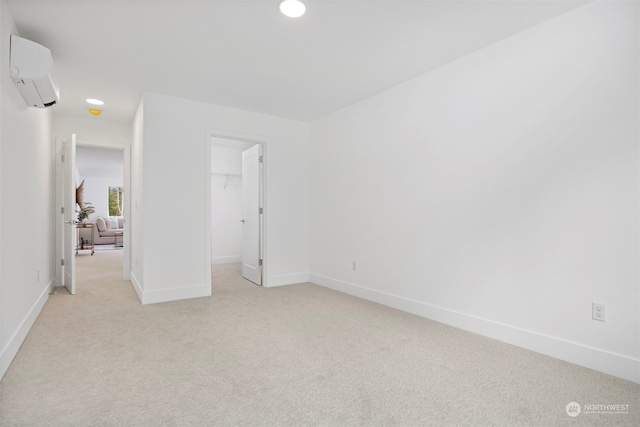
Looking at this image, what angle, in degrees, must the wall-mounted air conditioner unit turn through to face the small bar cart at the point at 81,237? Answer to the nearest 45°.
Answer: approximately 90° to its left

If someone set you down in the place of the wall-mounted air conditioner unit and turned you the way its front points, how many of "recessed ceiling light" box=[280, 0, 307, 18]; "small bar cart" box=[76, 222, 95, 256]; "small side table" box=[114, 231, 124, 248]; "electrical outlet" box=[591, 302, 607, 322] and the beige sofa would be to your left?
3

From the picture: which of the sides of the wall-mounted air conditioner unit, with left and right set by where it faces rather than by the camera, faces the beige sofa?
left

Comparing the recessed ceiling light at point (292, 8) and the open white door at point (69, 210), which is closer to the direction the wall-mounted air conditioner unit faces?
the recessed ceiling light

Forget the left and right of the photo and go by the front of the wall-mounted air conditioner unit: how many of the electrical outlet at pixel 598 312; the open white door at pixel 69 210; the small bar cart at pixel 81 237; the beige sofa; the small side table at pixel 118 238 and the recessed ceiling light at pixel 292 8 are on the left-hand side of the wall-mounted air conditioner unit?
4

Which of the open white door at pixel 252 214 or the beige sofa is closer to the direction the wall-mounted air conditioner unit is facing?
the open white door

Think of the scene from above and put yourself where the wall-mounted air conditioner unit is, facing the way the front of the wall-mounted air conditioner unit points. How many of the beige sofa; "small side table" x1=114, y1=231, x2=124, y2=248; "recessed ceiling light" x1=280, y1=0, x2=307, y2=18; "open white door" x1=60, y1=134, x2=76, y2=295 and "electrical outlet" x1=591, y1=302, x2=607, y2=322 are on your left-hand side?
3

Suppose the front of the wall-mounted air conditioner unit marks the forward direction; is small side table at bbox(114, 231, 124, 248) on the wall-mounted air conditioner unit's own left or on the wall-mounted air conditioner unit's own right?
on the wall-mounted air conditioner unit's own left

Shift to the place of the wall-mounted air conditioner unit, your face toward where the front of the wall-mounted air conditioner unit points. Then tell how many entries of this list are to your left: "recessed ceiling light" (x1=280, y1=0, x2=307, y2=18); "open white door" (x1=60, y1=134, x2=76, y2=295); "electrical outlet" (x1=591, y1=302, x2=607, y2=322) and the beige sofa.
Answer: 2

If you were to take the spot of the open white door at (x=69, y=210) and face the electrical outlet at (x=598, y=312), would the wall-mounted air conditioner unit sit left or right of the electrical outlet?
right

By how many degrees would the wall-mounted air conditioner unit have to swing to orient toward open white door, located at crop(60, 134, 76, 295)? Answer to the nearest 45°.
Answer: approximately 90° to its left

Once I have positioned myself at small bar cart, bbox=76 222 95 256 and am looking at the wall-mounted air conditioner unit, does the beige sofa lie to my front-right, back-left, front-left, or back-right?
back-left

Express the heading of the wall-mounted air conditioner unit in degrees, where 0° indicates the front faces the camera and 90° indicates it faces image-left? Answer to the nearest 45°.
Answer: approximately 270°
